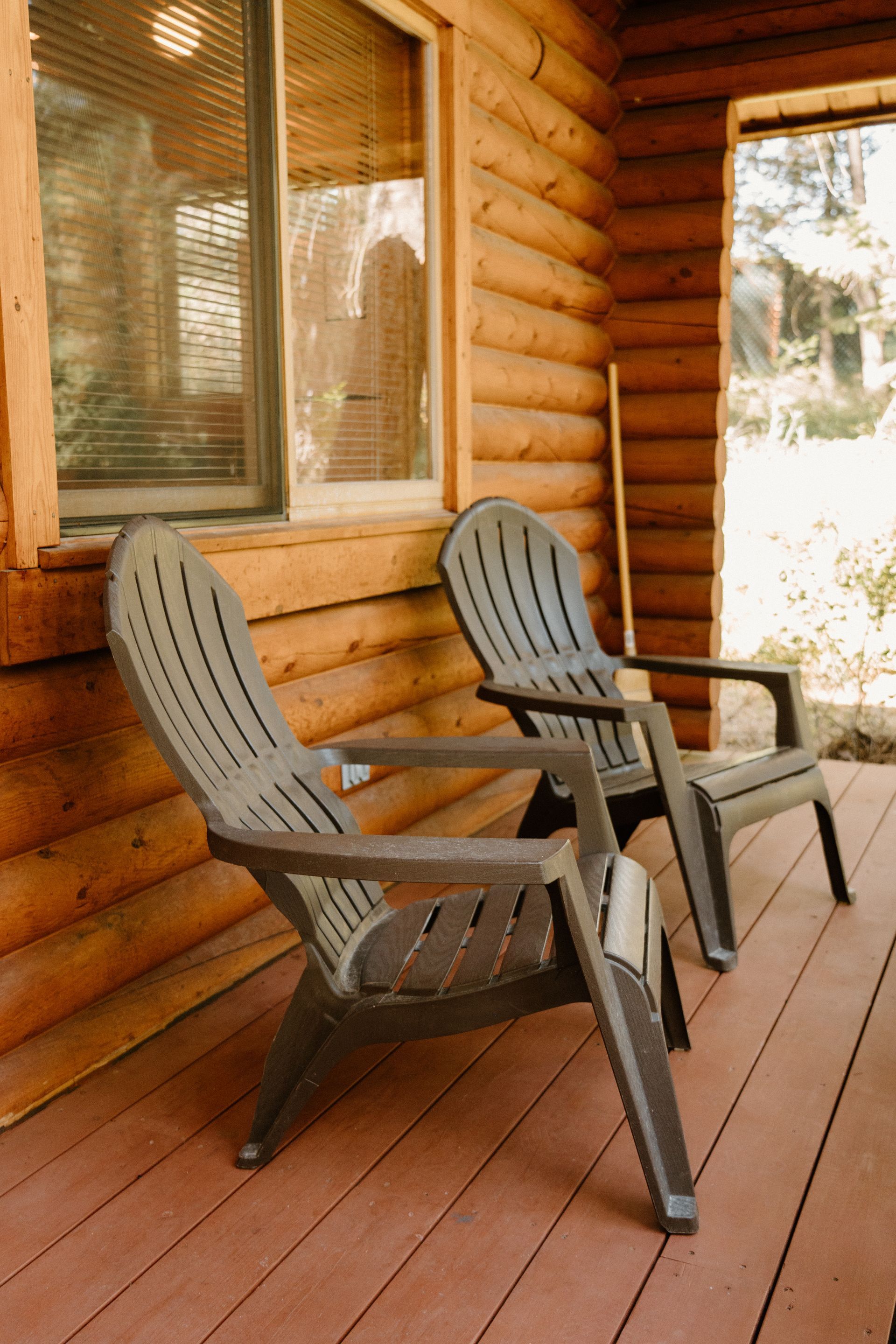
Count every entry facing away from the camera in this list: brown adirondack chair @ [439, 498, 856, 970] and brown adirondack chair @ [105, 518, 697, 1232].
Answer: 0

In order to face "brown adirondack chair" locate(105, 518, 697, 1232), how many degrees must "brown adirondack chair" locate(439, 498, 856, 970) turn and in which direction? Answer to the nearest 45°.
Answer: approximately 45° to its right

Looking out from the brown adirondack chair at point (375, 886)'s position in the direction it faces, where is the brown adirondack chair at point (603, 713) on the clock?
the brown adirondack chair at point (603, 713) is roughly at 10 o'clock from the brown adirondack chair at point (375, 886).

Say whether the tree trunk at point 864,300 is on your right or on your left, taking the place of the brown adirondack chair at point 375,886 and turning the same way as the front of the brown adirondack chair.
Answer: on your left

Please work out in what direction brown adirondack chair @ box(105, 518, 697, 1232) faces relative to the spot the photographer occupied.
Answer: facing to the right of the viewer

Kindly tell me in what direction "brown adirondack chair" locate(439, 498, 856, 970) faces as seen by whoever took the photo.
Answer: facing the viewer and to the right of the viewer
